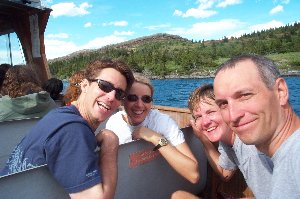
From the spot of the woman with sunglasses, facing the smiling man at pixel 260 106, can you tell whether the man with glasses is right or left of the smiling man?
right

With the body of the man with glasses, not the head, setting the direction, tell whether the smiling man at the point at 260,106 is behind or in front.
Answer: in front

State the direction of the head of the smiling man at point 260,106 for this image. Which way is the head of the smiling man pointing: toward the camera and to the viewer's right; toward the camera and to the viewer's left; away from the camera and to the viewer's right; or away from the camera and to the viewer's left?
toward the camera and to the viewer's left

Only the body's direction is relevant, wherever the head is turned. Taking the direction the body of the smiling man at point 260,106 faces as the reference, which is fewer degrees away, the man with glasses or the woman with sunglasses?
the man with glasses

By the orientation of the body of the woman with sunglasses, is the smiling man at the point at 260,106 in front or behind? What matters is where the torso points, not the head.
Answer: in front

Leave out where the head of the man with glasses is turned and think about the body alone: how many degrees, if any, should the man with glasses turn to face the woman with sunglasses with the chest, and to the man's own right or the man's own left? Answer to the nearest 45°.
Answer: approximately 45° to the man's own left

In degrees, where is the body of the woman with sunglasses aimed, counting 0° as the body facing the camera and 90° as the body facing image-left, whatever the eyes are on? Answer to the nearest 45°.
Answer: approximately 0°
